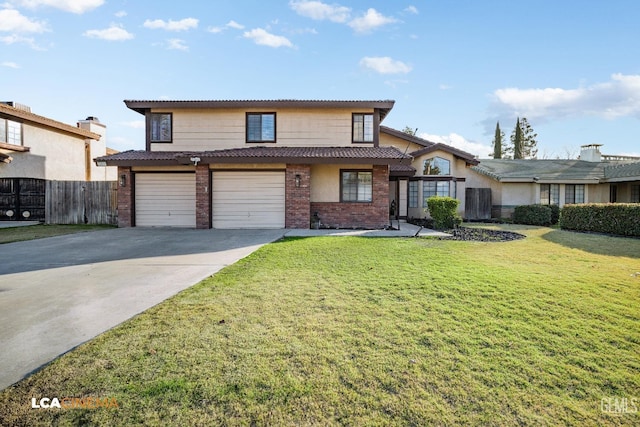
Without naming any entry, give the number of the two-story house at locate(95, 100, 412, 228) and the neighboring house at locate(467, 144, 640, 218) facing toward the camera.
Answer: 2

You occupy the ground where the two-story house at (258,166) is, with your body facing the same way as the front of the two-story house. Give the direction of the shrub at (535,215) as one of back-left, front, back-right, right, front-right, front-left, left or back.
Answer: left

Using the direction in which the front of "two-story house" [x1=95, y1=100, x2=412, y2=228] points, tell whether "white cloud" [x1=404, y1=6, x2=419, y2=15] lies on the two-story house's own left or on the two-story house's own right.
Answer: on the two-story house's own left

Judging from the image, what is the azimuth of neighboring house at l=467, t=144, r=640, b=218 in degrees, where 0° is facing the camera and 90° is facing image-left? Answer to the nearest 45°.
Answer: approximately 0°
